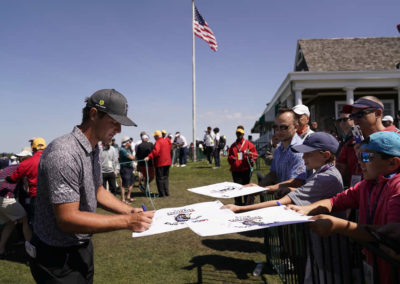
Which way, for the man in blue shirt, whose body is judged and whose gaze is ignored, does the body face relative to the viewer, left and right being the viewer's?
facing the viewer and to the left of the viewer

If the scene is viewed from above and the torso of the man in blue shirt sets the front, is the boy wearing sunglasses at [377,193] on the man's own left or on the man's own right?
on the man's own left

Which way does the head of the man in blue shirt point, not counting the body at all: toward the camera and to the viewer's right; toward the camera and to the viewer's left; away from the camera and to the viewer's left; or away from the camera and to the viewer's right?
toward the camera and to the viewer's left

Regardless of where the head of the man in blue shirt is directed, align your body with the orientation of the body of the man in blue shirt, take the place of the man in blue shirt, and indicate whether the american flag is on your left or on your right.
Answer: on your right

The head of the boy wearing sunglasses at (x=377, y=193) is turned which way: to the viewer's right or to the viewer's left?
to the viewer's left
